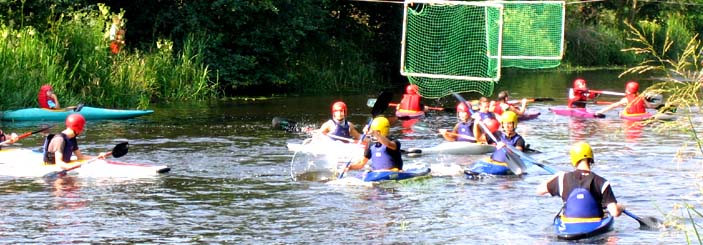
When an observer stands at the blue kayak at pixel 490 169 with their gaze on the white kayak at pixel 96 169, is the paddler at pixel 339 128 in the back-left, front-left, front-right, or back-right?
front-right

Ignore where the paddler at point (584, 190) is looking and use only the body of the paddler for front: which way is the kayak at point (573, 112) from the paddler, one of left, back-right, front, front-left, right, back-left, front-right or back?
front

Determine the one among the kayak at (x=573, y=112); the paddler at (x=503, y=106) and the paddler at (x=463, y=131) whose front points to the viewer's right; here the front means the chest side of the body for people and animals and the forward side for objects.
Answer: the paddler at (x=503, y=106)

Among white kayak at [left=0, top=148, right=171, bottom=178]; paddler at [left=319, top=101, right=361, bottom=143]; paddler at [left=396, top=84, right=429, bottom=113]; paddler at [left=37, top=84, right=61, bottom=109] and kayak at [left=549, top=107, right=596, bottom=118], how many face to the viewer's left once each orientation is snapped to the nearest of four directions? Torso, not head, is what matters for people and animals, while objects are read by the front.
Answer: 1

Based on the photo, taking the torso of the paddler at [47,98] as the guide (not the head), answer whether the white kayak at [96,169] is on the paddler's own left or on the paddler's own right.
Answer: on the paddler's own right

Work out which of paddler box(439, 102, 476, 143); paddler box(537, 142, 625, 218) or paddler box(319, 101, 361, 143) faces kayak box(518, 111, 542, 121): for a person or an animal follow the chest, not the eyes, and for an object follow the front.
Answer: paddler box(537, 142, 625, 218)

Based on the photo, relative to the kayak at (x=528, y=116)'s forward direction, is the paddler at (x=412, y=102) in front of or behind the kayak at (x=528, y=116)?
behind

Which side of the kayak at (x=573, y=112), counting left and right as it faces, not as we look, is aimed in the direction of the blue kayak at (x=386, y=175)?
left

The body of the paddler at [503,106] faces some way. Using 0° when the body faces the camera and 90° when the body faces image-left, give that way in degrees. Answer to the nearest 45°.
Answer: approximately 270°

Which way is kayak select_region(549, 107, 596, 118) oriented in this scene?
to the viewer's left

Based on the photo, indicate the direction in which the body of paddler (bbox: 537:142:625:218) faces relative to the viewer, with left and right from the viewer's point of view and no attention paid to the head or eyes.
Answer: facing away from the viewer

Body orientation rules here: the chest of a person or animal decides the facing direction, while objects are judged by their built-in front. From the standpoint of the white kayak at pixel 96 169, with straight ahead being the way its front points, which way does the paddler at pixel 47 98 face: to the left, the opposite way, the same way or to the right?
the same way
